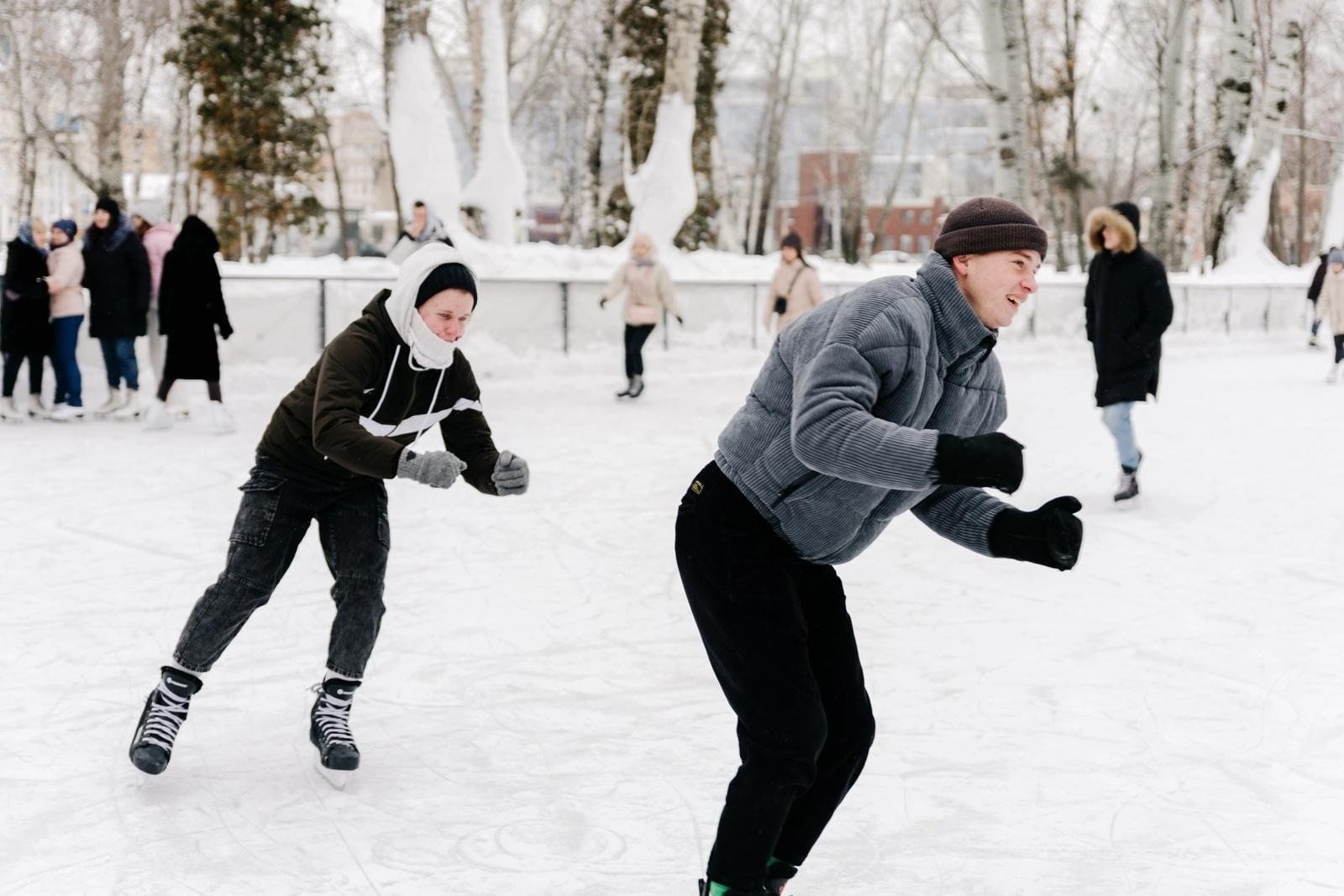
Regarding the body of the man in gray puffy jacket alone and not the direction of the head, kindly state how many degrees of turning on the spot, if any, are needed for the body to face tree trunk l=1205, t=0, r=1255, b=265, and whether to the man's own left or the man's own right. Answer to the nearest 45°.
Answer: approximately 90° to the man's own left

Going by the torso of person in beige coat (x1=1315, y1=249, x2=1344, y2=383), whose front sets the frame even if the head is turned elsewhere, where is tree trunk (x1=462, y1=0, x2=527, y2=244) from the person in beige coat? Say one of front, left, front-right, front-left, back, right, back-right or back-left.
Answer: front-right

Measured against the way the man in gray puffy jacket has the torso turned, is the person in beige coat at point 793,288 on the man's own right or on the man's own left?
on the man's own left

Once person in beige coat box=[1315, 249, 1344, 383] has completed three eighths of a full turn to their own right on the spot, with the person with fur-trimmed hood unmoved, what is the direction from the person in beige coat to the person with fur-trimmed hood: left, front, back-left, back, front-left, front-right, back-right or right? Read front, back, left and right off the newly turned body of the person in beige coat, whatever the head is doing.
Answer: back

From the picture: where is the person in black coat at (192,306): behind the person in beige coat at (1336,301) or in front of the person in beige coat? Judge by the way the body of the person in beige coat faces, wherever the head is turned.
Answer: in front

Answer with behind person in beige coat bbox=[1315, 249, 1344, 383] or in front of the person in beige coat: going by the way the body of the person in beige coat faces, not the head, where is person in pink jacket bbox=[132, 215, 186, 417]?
in front

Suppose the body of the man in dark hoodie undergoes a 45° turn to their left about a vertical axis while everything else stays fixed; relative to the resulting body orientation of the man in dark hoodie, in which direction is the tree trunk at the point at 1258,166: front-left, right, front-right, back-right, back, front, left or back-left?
front-left

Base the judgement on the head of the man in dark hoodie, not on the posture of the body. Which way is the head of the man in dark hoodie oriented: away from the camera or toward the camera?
toward the camera

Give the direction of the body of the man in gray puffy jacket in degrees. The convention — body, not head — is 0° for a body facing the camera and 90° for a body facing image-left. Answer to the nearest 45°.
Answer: approximately 270°

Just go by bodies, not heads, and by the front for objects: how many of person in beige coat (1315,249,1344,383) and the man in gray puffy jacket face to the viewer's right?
1

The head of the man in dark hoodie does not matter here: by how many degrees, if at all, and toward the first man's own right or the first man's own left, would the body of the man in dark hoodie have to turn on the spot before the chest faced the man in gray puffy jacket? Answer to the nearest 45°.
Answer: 0° — they already face them

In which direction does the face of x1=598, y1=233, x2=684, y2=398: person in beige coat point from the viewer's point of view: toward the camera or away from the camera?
toward the camera

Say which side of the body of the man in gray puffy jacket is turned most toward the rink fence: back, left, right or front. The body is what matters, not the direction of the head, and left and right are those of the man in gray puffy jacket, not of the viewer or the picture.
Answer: left

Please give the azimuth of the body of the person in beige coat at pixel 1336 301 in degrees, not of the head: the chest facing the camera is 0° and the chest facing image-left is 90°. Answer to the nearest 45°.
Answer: approximately 45°

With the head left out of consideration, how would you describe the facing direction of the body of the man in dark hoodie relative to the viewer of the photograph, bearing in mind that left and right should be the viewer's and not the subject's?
facing the viewer and to the right of the viewer
